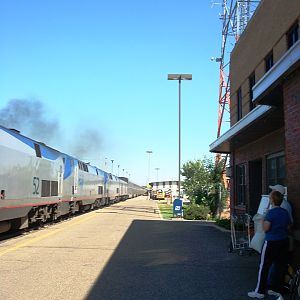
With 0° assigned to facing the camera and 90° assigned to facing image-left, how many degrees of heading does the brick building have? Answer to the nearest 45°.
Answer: approximately 90°

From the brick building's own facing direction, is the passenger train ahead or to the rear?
ahead

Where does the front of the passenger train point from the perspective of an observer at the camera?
facing the viewer and to the left of the viewer

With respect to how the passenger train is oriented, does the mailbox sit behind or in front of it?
behind

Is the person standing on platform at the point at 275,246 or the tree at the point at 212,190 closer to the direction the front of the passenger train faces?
the person standing on platform

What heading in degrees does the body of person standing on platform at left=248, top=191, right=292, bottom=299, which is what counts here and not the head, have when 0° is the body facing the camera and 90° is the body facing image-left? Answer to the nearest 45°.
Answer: approximately 135°

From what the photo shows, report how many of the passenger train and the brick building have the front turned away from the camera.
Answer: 0

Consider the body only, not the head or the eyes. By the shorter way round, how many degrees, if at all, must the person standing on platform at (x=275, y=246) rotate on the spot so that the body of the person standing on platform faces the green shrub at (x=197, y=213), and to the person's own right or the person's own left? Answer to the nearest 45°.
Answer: approximately 45° to the person's own right

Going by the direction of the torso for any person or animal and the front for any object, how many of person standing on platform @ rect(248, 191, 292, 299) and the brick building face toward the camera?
0

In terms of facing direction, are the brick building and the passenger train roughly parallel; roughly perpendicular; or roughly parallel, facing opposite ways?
roughly perpendicular

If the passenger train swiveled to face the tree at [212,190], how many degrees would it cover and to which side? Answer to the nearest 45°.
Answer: approximately 180°

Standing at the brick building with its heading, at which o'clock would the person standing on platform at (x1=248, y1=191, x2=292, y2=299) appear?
The person standing on platform is roughly at 9 o'clock from the brick building.
